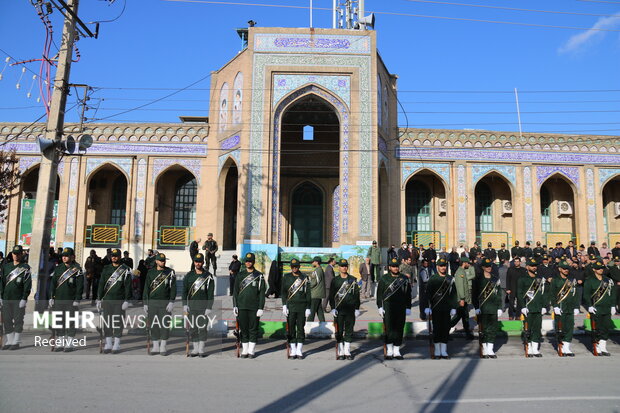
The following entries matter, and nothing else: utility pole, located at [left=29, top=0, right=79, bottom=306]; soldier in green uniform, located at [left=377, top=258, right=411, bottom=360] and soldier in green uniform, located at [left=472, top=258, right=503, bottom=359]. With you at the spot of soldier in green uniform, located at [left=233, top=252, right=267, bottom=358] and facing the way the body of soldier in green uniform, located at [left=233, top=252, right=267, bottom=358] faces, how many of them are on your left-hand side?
2

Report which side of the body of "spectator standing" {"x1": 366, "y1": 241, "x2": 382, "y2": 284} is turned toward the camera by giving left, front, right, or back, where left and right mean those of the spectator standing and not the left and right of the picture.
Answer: front

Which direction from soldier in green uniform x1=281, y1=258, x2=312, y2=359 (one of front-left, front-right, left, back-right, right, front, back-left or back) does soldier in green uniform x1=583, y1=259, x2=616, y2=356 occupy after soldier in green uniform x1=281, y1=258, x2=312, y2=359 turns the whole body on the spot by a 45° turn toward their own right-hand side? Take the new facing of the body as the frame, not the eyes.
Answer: back-left

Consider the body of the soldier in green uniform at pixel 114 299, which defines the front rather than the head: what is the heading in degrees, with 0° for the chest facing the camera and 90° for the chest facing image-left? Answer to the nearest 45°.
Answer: approximately 0°

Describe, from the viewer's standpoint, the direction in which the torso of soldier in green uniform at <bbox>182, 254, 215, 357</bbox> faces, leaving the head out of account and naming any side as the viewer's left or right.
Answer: facing the viewer

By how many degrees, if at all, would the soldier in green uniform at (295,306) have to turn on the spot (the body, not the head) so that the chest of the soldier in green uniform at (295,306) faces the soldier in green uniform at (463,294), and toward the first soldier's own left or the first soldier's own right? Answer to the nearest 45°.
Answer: approximately 90° to the first soldier's own left

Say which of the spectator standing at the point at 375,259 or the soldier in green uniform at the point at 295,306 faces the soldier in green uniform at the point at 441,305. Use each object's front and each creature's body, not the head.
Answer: the spectator standing

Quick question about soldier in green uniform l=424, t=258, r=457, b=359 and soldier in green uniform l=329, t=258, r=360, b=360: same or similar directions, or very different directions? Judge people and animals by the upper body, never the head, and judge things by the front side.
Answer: same or similar directions

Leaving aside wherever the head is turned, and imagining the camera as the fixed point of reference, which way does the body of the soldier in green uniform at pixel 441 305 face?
toward the camera

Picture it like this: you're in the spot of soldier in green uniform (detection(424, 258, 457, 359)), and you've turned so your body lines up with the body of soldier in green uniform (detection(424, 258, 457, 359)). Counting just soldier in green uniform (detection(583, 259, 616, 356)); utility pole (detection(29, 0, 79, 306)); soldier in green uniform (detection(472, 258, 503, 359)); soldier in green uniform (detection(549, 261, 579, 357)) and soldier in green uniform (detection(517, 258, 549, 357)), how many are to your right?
1

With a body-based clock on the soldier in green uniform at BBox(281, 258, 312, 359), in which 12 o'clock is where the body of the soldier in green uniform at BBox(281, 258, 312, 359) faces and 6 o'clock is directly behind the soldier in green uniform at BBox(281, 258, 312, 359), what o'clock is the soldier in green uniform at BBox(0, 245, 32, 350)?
the soldier in green uniform at BBox(0, 245, 32, 350) is roughly at 3 o'clock from the soldier in green uniform at BBox(281, 258, 312, 359).

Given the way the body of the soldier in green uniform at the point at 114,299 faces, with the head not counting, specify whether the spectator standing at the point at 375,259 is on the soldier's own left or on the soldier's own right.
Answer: on the soldier's own left

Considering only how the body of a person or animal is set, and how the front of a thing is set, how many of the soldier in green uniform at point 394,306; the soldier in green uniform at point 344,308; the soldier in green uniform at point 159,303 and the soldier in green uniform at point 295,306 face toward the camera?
4

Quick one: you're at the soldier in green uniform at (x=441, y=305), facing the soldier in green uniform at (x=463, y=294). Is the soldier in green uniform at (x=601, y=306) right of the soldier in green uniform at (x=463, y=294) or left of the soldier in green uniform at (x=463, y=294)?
right

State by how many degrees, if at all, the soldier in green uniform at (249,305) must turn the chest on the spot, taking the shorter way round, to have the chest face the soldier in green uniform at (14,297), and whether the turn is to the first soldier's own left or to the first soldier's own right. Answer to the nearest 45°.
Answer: approximately 90° to the first soldier's own right

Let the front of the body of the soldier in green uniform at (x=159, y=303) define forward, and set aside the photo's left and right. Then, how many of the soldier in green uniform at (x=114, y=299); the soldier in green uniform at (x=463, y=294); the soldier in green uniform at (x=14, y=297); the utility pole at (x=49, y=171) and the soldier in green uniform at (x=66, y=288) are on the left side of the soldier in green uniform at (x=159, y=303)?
1

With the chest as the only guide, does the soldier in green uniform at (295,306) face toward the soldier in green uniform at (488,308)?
no

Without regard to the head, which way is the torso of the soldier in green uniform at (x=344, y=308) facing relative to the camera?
toward the camera

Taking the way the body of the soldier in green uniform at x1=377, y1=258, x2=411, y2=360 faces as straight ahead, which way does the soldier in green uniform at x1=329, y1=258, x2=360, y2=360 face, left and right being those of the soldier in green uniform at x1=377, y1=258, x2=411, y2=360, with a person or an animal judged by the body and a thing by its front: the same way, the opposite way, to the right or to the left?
the same way
